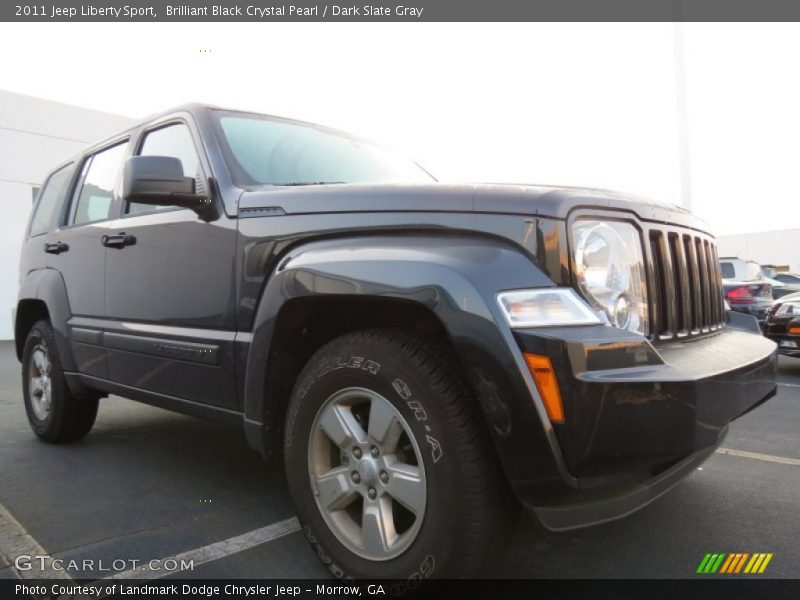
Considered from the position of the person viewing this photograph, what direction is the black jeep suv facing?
facing the viewer and to the right of the viewer

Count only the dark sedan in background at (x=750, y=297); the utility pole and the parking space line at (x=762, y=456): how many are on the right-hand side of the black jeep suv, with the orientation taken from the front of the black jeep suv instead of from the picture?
0

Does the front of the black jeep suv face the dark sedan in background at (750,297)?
no

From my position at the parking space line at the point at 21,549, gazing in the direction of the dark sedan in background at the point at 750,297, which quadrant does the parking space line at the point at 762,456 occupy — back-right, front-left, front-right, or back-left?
front-right

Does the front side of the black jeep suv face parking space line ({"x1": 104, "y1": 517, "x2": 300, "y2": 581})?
no

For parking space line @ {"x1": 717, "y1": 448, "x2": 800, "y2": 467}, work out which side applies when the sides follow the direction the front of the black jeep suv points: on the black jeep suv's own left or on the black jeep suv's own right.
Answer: on the black jeep suv's own left

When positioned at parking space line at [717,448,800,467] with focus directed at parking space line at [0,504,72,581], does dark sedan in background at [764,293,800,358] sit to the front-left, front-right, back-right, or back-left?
back-right

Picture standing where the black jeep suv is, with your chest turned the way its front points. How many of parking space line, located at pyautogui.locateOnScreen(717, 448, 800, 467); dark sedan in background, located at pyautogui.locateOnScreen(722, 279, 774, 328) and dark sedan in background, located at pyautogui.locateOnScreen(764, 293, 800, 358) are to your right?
0
